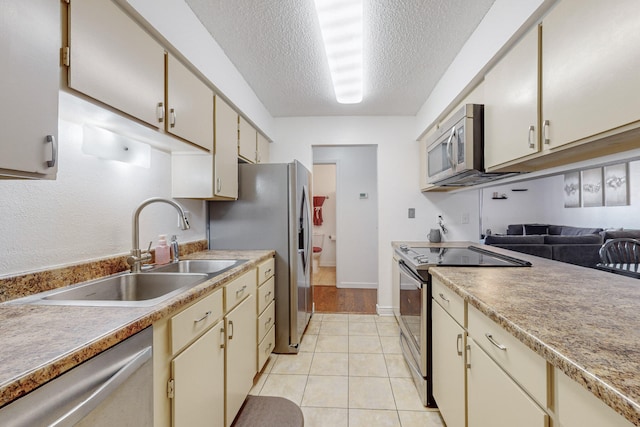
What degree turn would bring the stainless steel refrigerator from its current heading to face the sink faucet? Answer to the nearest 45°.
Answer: approximately 135° to its right

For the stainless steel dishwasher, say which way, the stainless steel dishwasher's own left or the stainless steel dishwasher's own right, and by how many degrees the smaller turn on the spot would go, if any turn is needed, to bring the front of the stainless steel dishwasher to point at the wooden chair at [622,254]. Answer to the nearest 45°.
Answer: approximately 45° to the stainless steel dishwasher's own left

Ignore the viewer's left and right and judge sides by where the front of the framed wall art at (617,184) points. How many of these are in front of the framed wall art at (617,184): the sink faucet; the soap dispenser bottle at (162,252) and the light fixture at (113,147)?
3

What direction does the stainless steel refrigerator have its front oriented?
to the viewer's right

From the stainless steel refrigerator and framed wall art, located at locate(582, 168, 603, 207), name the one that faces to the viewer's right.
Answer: the stainless steel refrigerator

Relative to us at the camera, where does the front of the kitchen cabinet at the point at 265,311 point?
facing to the right of the viewer

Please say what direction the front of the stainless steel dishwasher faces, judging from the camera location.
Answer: facing the viewer and to the right of the viewer

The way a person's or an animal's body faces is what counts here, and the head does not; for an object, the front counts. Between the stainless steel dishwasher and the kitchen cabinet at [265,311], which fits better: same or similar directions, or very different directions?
same or similar directions

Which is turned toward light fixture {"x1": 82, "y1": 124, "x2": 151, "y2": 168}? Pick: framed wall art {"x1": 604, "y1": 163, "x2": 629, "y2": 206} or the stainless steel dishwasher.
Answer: the framed wall art

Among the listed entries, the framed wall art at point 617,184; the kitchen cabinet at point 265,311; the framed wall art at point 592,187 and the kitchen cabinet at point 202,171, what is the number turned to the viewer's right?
2

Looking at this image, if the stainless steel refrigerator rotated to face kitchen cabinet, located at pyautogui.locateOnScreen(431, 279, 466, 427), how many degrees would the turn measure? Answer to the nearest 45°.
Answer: approximately 45° to its right

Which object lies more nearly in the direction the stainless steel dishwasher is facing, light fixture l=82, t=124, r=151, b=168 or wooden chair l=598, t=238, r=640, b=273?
the wooden chair

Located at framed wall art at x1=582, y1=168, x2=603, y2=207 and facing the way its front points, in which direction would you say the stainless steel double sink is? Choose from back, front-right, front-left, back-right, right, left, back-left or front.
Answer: front

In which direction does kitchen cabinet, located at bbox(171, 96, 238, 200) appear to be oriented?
to the viewer's right
